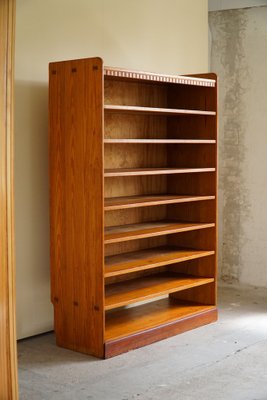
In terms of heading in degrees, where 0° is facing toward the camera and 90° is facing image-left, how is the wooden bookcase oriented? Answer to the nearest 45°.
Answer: approximately 315°
